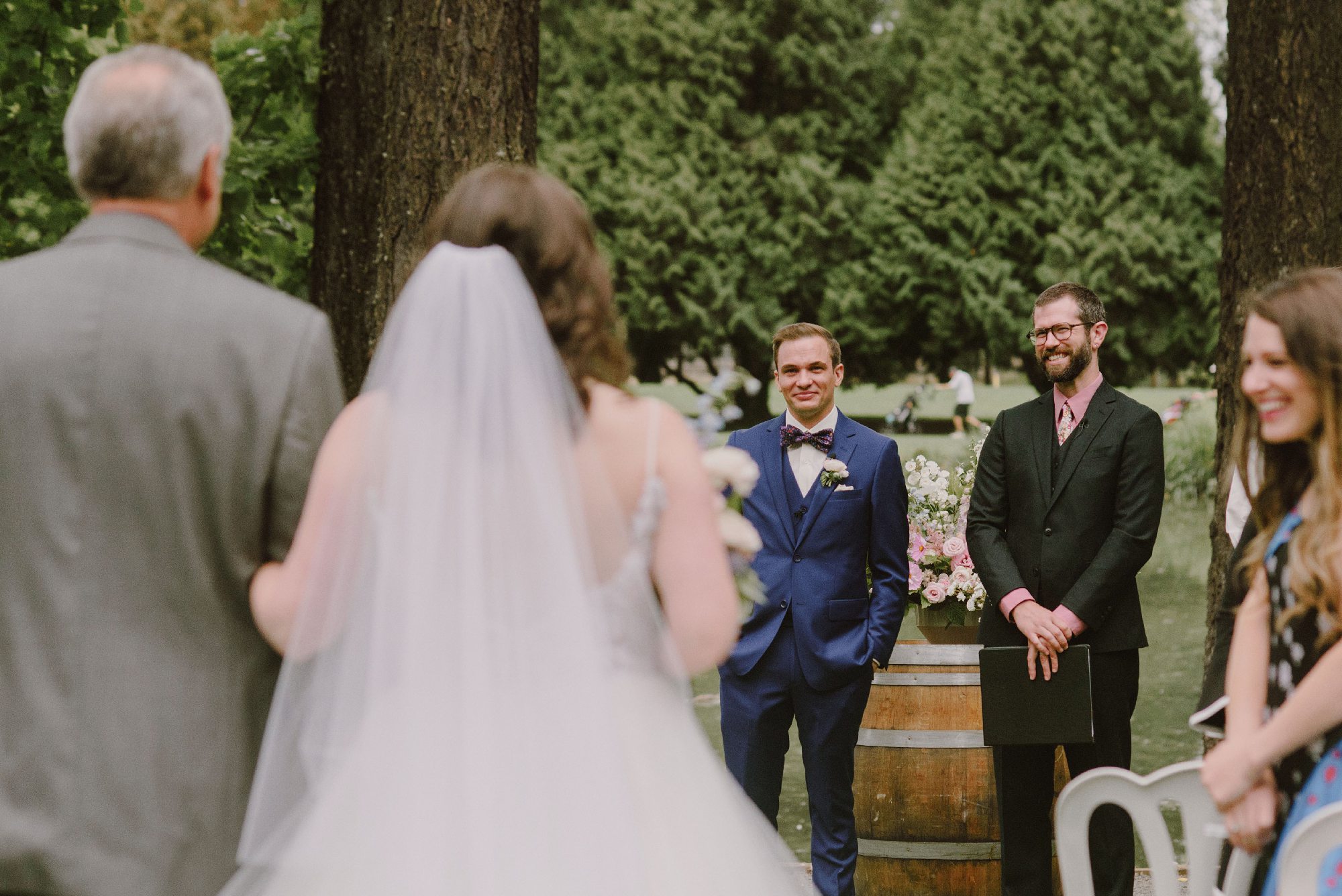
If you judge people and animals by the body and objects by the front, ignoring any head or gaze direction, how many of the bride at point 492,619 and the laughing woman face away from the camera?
1

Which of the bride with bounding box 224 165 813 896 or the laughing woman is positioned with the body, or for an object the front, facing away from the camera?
the bride

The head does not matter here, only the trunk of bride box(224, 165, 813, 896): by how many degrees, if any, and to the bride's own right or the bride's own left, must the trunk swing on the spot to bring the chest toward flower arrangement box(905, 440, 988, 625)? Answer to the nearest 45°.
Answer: approximately 45° to the bride's own right

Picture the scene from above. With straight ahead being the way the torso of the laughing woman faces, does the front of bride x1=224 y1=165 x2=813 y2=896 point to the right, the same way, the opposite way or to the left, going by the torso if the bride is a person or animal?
to the right

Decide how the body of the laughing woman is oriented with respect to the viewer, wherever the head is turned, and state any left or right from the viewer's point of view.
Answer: facing the viewer and to the left of the viewer

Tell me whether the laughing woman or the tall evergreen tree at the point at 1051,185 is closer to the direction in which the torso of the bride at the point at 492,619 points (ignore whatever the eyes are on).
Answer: the tall evergreen tree

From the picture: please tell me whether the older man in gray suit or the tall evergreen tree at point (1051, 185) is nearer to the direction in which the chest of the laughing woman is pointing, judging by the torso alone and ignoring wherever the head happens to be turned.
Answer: the older man in gray suit

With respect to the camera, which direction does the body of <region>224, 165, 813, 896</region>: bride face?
away from the camera

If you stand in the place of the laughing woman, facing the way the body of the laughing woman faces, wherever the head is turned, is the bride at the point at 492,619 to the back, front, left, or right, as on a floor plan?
front

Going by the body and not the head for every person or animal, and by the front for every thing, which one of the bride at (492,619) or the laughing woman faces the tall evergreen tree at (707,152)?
the bride

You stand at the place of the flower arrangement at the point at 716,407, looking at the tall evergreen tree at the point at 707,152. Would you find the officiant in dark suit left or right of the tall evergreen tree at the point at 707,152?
right

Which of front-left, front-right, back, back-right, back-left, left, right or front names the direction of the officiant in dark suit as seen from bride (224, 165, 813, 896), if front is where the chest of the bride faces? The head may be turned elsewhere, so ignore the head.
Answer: front-right

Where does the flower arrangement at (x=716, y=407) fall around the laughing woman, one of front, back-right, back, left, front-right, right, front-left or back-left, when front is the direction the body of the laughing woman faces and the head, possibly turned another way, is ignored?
front-right

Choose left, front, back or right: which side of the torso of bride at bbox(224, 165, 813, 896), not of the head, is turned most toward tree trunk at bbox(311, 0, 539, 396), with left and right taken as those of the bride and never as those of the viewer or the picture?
front

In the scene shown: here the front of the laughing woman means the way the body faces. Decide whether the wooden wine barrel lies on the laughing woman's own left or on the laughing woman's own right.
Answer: on the laughing woman's own right
